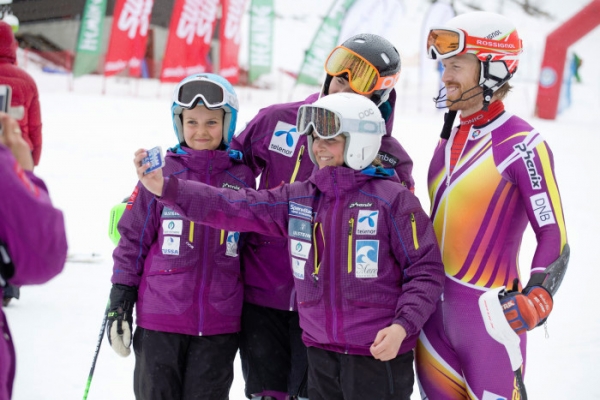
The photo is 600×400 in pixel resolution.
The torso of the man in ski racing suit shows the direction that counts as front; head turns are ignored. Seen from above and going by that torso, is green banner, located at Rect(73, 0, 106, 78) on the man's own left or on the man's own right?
on the man's own right

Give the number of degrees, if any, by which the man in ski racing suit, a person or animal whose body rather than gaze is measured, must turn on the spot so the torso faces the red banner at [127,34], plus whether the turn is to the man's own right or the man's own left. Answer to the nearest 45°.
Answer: approximately 90° to the man's own right

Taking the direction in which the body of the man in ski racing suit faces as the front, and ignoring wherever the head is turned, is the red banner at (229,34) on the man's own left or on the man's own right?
on the man's own right

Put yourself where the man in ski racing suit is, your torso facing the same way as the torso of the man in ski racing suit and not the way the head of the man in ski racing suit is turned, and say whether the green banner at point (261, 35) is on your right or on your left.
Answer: on your right

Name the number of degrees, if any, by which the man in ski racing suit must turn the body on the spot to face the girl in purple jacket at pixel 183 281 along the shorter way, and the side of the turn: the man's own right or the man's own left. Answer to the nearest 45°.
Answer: approximately 45° to the man's own right

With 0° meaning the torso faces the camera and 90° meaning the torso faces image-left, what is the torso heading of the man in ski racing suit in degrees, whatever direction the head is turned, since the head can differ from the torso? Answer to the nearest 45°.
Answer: approximately 45°

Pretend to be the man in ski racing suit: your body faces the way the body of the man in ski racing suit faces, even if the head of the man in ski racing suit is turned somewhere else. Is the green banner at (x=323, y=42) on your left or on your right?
on your right
